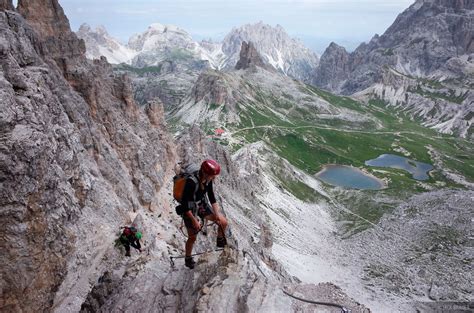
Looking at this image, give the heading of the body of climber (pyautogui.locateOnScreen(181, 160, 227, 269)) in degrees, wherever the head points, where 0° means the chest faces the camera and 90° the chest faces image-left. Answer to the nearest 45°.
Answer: approximately 315°

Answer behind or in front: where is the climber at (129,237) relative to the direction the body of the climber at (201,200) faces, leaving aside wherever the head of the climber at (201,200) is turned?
behind
